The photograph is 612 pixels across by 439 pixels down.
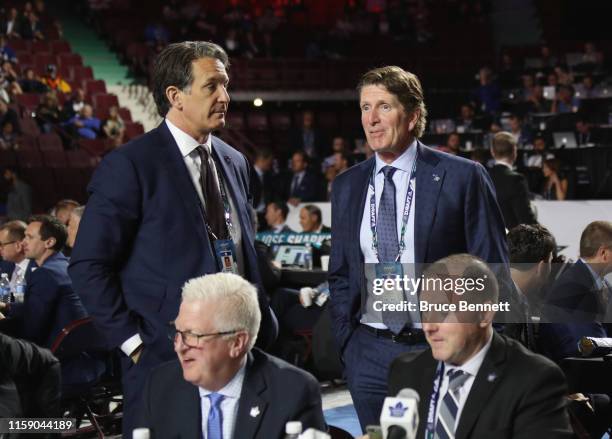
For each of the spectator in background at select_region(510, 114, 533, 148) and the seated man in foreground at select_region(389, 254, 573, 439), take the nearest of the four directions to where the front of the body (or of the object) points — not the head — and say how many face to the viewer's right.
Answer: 0

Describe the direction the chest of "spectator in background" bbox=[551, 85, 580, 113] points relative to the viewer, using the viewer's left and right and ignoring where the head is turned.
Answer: facing the viewer

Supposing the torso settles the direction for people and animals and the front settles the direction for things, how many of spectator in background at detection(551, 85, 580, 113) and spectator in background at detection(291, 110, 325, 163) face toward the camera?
2

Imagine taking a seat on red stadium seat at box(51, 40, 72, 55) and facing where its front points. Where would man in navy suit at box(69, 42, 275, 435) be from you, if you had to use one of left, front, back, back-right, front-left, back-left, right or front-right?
front-right

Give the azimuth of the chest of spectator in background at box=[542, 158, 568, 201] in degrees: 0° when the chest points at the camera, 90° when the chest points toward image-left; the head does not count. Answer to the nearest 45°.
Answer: approximately 45°

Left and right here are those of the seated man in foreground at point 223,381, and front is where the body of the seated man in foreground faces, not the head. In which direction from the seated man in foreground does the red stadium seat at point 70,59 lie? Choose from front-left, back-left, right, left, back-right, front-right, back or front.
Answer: back-right

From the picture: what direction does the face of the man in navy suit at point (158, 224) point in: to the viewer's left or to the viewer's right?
to the viewer's right

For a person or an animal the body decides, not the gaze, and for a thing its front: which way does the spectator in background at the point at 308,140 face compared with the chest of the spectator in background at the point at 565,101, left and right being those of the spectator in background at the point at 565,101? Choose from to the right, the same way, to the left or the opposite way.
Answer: the same way

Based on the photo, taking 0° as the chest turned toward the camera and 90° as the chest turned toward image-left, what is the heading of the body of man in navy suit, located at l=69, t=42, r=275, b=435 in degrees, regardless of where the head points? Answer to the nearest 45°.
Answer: approximately 315°

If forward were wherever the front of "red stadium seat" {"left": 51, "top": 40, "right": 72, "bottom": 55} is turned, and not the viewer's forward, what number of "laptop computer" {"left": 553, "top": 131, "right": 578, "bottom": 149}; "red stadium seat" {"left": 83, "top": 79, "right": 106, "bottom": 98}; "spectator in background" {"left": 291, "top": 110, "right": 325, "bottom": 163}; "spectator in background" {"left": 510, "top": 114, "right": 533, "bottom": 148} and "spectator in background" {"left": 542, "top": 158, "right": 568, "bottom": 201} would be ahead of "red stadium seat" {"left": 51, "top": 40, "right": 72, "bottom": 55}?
5

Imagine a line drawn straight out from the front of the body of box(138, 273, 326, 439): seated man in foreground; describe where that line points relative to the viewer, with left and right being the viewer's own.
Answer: facing the viewer and to the left of the viewer

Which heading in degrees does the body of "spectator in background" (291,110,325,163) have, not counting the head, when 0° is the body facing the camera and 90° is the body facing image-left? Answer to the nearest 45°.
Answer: approximately 0°

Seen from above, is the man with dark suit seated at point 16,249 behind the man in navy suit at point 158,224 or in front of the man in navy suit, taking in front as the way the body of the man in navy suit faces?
behind

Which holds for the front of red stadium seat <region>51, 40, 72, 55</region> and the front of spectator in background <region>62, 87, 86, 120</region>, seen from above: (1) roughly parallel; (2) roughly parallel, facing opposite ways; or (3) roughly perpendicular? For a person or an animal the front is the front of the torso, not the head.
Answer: roughly parallel

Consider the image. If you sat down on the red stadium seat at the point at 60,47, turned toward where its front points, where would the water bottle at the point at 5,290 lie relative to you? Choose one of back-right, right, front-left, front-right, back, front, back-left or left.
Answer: front-right
